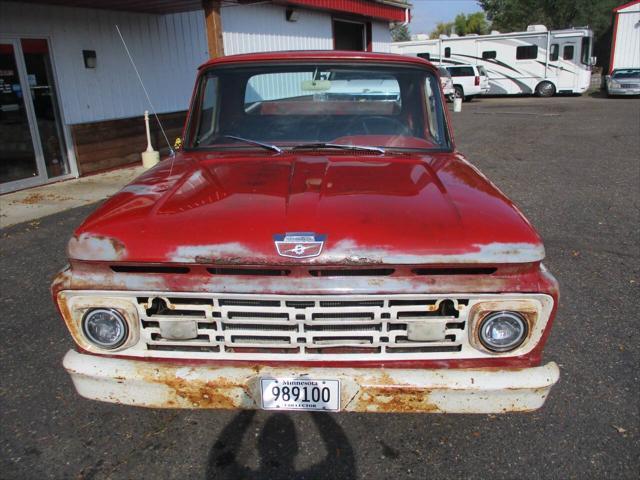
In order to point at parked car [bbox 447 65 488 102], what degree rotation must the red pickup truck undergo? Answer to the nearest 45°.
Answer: approximately 180°

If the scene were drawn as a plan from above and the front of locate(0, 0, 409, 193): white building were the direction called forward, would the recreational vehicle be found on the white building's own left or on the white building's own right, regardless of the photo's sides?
on the white building's own left

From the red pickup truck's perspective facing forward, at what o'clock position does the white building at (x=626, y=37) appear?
The white building is roughly at 7 o'clock from the red pickup truck.

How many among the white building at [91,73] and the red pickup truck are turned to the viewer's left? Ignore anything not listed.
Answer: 0

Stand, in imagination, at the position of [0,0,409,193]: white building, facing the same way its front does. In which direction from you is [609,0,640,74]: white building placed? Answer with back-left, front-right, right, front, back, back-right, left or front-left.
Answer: left

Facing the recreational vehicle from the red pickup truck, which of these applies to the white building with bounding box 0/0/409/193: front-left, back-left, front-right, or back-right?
front-left

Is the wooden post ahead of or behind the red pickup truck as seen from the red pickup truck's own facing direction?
behind

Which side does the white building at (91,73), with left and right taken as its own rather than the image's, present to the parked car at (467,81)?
left

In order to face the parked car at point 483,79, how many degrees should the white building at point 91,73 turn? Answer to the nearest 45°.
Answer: approximately 90° to its left

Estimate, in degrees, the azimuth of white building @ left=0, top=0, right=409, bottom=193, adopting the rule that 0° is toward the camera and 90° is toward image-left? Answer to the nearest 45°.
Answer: approximately 315°

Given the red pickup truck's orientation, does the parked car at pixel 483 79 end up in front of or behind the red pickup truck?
behind

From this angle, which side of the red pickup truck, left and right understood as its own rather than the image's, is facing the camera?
front

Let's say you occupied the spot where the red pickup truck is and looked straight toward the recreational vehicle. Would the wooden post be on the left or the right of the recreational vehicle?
left

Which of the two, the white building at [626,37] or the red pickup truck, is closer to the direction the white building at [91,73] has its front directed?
the red pickup truck
